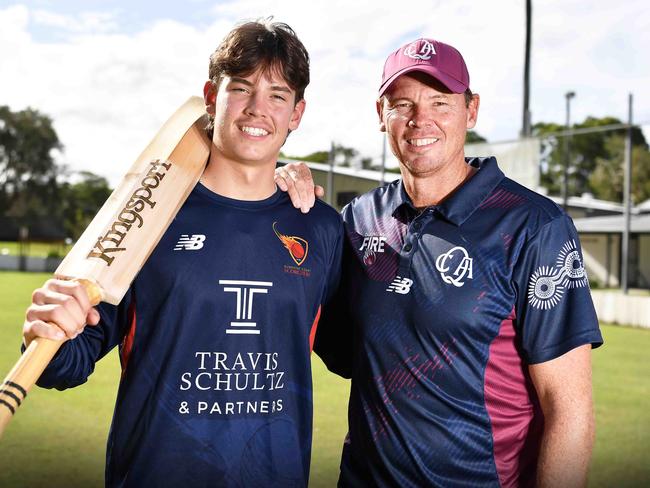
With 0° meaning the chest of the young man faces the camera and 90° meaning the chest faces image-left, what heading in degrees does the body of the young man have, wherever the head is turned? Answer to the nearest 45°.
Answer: approximately 0°

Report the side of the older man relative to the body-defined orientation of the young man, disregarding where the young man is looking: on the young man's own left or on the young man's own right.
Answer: on the young man's own left

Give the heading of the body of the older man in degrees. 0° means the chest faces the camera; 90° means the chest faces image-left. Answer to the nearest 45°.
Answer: approximately 45°
